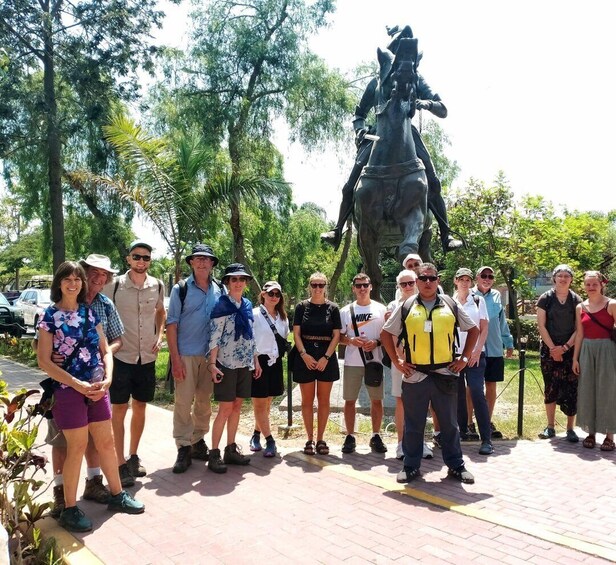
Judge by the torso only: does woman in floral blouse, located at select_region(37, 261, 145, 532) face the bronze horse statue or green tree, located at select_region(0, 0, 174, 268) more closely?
the bronze horse statue

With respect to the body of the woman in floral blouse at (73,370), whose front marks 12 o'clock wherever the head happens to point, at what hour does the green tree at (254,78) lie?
The green tree is roughly at 8 o'clock from the woman in floral blouse.

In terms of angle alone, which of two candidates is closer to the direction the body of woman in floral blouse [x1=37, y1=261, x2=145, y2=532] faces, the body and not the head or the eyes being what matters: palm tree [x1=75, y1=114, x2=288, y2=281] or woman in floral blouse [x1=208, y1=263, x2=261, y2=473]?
the woman in floral blouse

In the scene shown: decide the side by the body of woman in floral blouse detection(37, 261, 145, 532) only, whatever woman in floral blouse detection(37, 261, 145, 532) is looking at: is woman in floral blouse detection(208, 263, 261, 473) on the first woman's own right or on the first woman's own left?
on the first woman's own left

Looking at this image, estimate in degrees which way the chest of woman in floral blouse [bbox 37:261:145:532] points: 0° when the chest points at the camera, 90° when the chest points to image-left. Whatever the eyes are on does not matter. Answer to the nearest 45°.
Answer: approximately 315°

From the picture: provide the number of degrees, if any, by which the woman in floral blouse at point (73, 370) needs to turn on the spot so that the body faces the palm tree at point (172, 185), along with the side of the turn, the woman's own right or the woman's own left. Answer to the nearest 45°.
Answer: approximately 135° to the woman's own left

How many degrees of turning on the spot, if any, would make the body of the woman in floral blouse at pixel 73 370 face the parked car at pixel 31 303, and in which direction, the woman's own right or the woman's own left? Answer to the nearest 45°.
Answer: approximately 135° to the woman's own left
